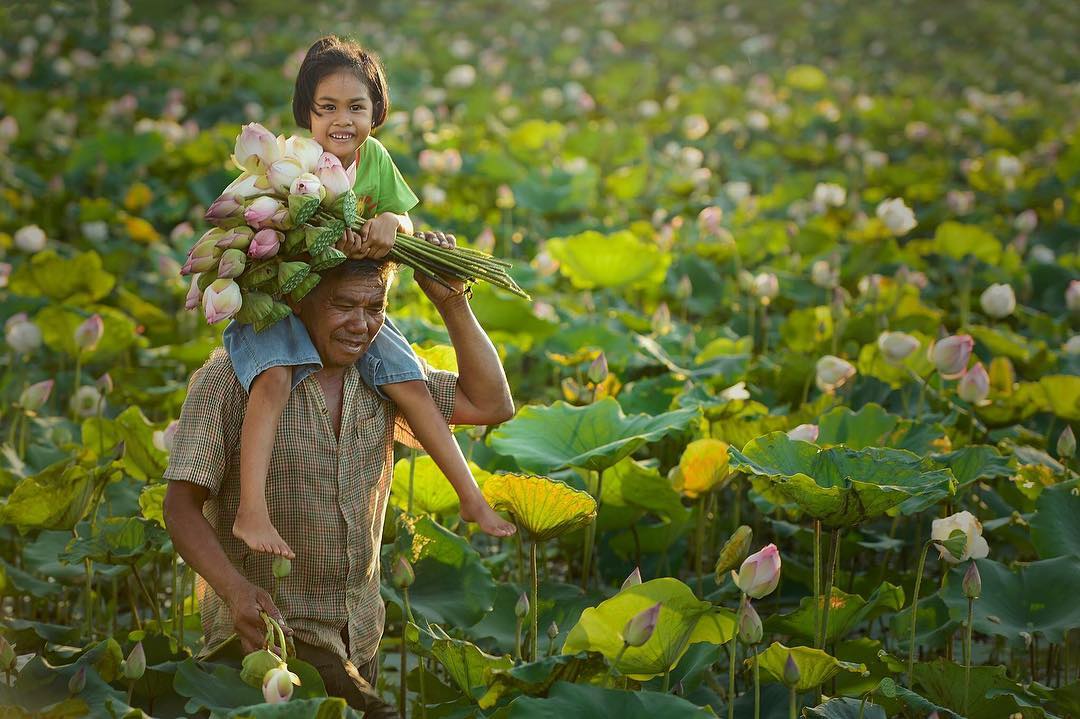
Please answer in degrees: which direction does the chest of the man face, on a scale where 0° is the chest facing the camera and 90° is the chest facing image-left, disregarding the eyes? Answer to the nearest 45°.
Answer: approximately 315°

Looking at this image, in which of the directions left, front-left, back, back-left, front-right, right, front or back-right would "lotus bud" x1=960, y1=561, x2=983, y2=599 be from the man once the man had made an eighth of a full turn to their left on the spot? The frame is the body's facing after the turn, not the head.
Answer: front

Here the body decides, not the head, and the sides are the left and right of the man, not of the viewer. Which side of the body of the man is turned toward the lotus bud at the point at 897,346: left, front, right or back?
left

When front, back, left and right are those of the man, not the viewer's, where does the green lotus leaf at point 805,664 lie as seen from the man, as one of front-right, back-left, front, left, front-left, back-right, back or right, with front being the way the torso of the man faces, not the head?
front-left

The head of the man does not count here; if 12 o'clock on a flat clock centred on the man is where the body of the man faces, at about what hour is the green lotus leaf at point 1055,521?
The green lotus leaf is roughly at 10 o'clock from the man.

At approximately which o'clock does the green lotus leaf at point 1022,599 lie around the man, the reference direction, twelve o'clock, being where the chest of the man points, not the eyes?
The green lotus leaf is roughly at 10 o'clock from the man.

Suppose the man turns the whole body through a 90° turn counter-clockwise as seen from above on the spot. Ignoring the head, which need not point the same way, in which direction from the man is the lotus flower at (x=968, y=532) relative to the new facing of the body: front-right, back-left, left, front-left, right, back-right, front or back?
front-right

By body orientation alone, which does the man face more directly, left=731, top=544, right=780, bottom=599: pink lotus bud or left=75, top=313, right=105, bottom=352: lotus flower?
the pink lotus bud

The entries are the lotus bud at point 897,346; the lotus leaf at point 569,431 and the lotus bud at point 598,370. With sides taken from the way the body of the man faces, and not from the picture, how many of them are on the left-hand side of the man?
3

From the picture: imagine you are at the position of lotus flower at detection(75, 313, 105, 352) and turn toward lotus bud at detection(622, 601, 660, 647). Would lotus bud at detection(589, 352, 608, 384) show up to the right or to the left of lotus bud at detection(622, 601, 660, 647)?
left

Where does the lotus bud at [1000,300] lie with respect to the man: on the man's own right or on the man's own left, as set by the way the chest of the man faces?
on the man's own left
